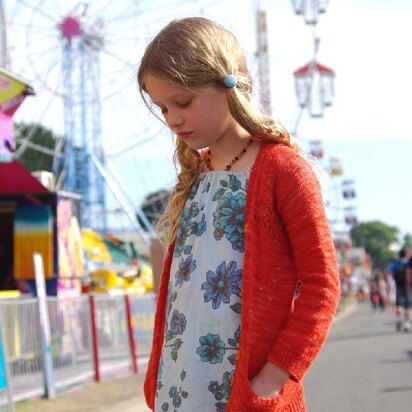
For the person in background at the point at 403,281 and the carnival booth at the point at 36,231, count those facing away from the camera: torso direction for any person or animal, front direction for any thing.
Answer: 1

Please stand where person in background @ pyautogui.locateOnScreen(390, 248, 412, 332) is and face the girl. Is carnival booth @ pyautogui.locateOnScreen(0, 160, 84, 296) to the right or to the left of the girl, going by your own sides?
right

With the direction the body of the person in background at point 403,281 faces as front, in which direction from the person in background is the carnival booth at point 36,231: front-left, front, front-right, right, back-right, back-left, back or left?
back-left

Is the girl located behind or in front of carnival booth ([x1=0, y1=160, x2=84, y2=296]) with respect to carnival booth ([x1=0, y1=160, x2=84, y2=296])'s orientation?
in front

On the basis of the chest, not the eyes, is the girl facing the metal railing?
no

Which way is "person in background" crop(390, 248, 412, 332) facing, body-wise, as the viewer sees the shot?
away from the camera

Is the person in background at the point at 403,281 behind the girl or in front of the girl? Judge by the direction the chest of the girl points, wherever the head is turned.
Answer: behind

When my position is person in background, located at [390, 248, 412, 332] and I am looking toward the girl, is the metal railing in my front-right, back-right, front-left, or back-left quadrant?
front-right

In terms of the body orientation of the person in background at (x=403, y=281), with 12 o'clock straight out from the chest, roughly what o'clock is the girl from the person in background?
The girl is roughly at 6 o'clock from the person in background.

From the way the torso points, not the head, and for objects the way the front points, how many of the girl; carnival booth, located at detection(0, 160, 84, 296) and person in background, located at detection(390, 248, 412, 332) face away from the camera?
1

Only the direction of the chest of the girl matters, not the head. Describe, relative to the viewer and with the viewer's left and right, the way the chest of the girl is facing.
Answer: facing the viewer and to the left of the viewer

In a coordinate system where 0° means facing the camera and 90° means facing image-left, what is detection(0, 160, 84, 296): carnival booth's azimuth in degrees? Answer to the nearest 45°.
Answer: approximately 315°
